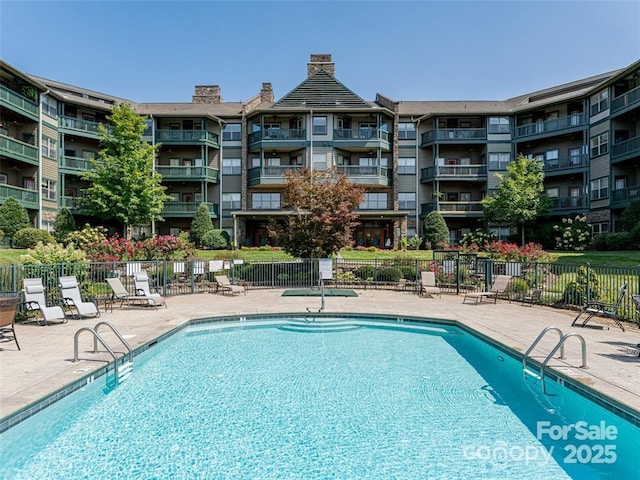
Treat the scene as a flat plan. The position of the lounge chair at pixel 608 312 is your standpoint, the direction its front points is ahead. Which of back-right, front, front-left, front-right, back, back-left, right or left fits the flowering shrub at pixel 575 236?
right

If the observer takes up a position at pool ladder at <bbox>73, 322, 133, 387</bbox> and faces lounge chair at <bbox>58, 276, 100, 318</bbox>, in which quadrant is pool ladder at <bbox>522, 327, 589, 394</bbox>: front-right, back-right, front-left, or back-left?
back-right

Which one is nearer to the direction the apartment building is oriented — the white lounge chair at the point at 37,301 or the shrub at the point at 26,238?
the white lounge chair

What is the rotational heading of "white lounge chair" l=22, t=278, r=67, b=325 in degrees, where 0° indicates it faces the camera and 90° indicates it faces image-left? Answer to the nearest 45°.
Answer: approximately 315°

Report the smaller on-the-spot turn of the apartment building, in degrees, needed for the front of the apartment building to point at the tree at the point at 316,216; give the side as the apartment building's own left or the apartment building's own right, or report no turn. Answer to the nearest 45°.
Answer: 0° — it already faces it

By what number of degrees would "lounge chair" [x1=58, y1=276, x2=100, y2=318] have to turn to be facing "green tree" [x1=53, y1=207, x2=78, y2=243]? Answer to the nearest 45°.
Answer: approximately 135° to its left

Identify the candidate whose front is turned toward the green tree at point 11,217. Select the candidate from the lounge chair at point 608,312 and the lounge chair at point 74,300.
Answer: the lounge chair at point 608,312

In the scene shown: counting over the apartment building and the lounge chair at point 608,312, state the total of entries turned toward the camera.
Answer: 1

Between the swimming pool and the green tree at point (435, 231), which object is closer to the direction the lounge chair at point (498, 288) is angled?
the swimming pool

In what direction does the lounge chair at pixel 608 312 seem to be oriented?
to the viewer's left

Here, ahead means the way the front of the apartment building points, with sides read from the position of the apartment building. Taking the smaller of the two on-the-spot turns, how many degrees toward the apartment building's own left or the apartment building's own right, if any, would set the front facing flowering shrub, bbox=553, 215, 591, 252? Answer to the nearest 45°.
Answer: approximately 45° to the apartment building's own left
